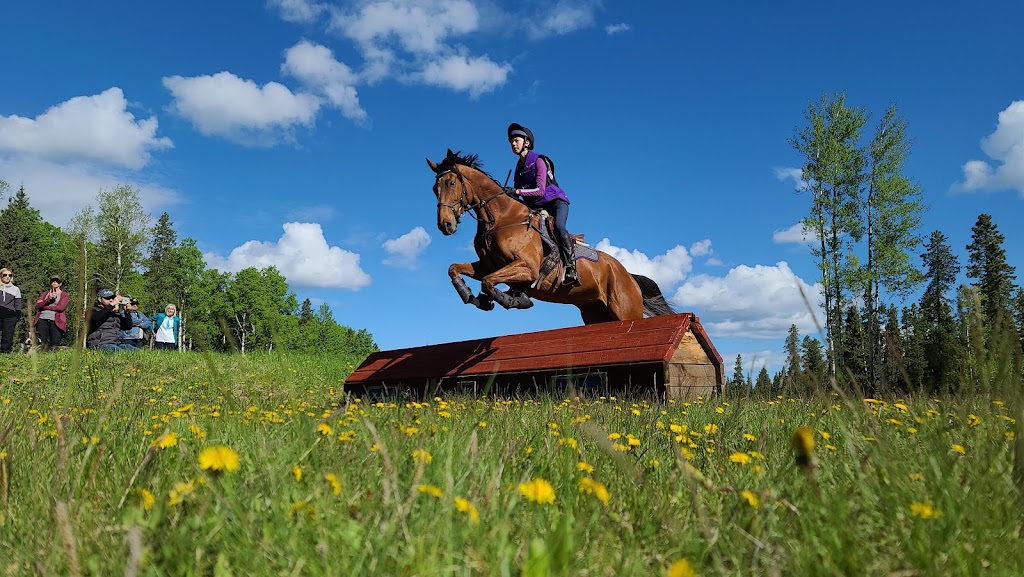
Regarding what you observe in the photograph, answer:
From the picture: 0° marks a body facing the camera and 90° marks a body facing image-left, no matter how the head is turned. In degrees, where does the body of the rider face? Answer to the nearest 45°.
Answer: approximately 45°

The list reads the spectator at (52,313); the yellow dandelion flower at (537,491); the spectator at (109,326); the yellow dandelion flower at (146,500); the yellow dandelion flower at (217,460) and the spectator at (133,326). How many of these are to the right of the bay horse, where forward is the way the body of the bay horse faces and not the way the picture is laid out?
3

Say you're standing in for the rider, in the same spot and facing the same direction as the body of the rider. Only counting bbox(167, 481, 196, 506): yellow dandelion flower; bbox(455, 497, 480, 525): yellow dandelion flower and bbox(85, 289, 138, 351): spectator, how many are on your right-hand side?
1

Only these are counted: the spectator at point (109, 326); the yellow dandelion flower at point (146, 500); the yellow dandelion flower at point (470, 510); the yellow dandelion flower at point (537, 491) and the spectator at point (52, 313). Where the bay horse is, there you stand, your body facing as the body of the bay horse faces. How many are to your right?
2

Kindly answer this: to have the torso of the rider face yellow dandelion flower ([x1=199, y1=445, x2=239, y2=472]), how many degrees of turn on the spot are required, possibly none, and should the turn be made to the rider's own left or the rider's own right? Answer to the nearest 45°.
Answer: approximately 45° to the rider's own left

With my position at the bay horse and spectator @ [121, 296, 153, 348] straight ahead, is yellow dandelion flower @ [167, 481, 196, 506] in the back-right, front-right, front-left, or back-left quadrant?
back-left

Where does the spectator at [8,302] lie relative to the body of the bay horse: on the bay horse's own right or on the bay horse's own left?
on the bay horse's own right

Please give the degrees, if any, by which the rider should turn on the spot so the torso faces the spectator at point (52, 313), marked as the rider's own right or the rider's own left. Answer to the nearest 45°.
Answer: approximately 90° to the rider's own right

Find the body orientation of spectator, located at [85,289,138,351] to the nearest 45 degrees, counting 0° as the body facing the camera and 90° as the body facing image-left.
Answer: approximately 315°
